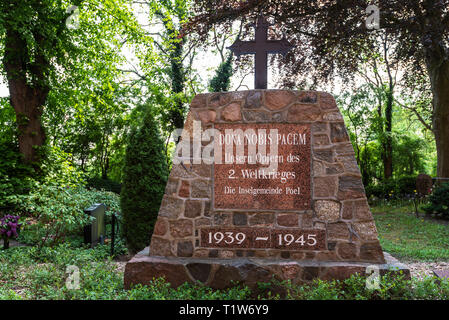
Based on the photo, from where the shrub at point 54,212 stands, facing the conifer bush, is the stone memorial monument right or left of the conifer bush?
right

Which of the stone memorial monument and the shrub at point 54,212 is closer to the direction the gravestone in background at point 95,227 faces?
the stone memorial monument

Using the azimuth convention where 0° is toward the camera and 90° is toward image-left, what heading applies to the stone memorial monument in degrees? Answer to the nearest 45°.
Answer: approximately 0°

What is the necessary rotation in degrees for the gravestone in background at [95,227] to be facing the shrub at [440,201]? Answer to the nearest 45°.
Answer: approximately 135° to its left

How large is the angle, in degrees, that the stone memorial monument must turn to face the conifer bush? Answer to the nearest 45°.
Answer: approximately 135° to its right
